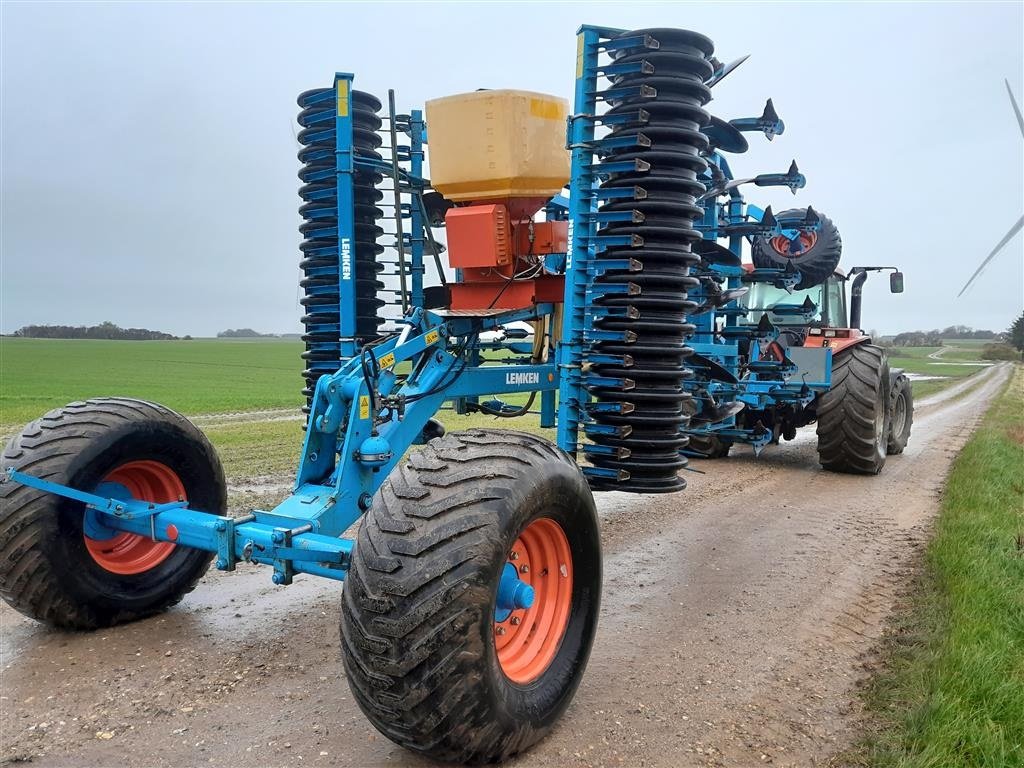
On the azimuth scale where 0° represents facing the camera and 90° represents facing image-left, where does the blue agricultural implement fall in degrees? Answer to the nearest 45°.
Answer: approximately 225°

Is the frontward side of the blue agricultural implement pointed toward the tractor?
yes
